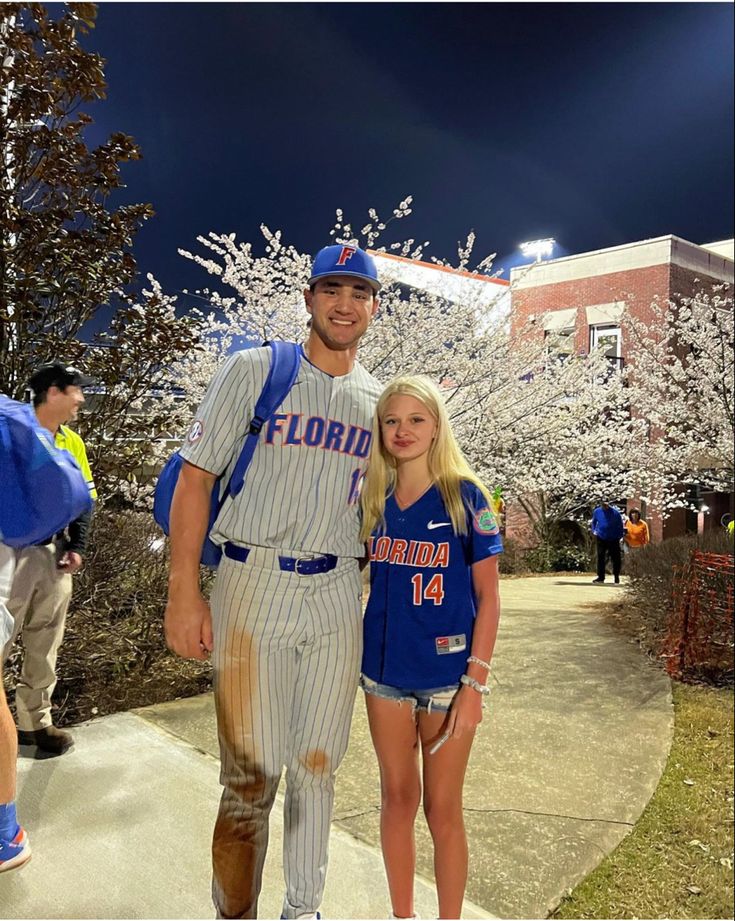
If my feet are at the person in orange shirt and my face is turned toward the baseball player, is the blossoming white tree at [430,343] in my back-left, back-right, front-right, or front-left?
front-right

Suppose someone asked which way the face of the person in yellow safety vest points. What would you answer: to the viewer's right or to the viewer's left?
to the viewer's right

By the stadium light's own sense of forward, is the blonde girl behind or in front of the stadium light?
in front

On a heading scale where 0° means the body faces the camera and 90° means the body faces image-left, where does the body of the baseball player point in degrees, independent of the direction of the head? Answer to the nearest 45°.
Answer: approximately 0°

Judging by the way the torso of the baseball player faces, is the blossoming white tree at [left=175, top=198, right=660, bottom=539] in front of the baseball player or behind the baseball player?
behind

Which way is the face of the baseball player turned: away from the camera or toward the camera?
toward the camera

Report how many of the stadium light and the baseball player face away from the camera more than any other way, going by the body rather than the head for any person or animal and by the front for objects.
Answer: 0

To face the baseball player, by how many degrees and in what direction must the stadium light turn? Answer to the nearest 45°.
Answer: approximately 45° to its left

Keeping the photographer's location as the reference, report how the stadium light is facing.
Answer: facing the viewer and to the left of the viewer
